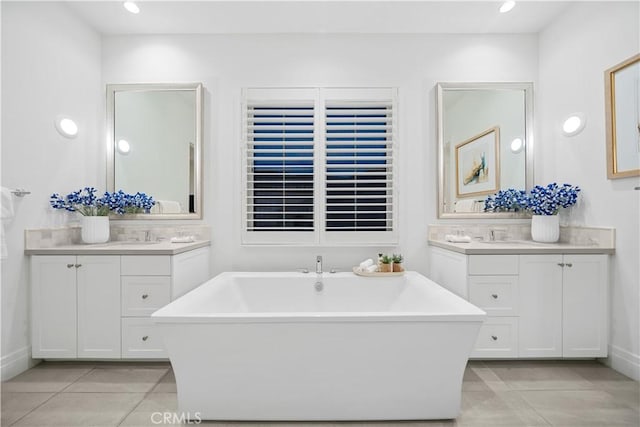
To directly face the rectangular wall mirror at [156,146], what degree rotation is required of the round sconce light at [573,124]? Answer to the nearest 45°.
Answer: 0° — it already faces it

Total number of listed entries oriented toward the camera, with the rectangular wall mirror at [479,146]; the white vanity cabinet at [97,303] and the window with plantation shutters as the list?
3

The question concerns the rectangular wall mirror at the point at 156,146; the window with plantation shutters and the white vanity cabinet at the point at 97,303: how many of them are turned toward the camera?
3

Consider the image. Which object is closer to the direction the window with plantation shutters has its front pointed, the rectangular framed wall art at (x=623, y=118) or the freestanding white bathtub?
the freestanding white bathtub

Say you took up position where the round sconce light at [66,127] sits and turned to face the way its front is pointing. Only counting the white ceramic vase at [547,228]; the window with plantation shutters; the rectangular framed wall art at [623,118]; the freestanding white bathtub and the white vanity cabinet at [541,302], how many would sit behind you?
0

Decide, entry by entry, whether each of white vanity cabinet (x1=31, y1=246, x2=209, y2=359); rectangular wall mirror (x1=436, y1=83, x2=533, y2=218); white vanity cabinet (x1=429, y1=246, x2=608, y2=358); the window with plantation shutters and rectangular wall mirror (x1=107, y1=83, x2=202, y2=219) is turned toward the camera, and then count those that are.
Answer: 5

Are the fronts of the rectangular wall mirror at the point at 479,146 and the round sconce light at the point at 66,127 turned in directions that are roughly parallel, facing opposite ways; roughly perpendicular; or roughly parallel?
roughly perpendicular

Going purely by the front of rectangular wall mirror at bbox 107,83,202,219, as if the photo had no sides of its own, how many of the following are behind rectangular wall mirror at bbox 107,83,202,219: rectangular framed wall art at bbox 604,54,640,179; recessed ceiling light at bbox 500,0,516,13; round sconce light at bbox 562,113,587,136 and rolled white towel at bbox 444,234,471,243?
0

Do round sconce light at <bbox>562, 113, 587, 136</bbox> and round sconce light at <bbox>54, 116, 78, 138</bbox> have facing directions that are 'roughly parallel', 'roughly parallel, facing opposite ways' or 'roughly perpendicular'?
roughly parallel, facing opposite ways

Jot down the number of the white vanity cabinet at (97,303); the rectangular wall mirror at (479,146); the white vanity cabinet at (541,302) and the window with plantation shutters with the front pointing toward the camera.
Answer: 4

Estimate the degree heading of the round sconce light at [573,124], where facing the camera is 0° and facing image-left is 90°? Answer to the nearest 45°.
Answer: approximately 45°

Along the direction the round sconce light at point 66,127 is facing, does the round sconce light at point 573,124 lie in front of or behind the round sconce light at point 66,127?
in front

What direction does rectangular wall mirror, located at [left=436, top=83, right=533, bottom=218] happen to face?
toward the camera

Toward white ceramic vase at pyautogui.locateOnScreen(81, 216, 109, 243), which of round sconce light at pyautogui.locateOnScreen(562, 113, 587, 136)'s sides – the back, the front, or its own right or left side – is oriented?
front

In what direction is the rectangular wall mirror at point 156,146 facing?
toward the camera

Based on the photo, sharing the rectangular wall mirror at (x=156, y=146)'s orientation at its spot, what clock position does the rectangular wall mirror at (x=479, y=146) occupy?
the rectangular wall mirror at (x=479, y=146) is roughly at 10 o'clock from the rectangular wall mirror at (x=156, y=146).

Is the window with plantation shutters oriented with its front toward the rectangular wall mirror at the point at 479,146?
no

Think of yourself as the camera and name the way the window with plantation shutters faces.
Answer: facing the viewer
